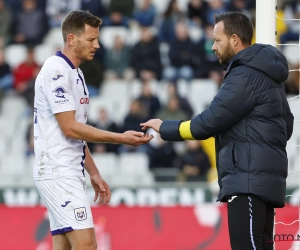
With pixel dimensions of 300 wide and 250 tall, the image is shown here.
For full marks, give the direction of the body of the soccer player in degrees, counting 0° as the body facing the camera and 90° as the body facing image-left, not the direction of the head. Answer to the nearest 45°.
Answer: approximately 270°

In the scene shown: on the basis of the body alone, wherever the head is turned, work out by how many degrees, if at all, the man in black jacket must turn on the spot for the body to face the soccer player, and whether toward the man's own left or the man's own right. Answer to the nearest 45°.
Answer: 0° — they already face them

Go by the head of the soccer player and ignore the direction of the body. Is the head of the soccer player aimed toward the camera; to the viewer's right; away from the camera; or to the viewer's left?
to the viewer's right

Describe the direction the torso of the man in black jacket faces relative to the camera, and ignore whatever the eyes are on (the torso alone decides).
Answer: to the viewer's left

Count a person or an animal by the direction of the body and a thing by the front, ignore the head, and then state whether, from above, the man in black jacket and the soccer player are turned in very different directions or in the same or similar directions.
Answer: very different directions

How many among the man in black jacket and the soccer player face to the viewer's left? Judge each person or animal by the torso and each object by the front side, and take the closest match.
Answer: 1

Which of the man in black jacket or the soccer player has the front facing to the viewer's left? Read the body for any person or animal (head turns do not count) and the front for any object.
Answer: the man in black jacket

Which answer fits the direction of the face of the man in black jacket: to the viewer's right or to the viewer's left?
to the viewer's left
